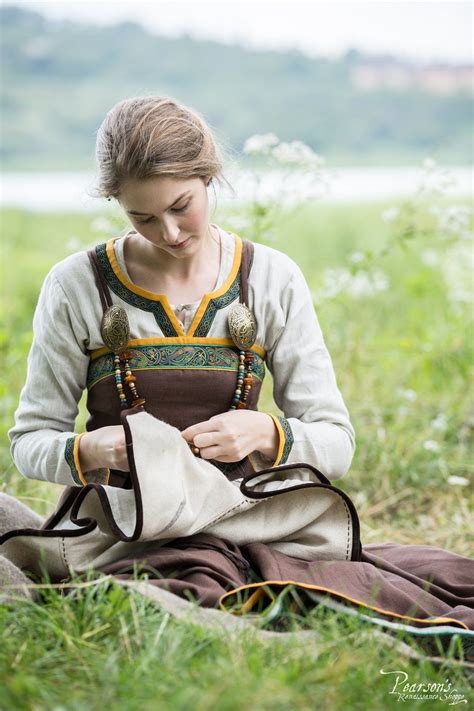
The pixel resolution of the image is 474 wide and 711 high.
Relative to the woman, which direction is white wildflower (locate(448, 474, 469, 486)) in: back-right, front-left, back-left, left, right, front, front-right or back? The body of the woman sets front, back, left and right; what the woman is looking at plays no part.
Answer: back-left

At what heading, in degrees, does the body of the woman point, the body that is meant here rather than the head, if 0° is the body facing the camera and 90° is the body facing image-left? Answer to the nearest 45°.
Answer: approximately 0°

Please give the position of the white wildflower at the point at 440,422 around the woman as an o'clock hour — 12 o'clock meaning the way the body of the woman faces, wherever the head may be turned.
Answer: The white wildflower is roughly at 7 o'clock from the woman.

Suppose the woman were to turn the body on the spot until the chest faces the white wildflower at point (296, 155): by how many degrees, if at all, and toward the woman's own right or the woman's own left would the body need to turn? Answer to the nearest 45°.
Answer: approximately 180°

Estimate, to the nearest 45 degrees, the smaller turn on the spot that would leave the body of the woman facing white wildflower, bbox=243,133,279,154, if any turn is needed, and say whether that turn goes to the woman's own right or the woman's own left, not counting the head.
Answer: approximately 180°

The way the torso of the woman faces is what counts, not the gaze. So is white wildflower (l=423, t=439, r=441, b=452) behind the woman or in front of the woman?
behind

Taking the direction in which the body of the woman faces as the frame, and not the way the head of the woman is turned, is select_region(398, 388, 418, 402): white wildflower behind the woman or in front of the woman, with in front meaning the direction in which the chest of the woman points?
behind
